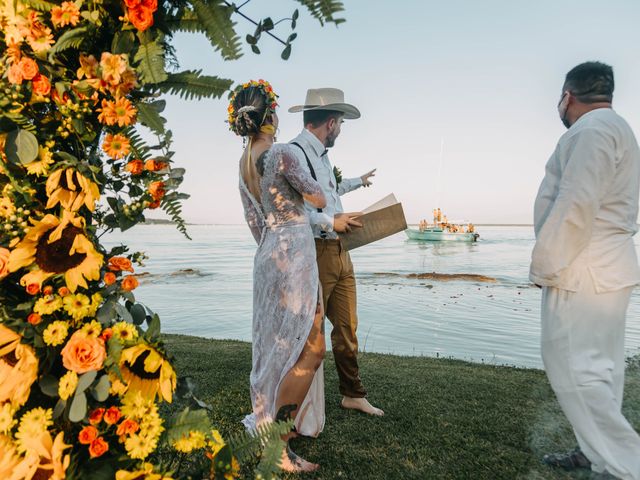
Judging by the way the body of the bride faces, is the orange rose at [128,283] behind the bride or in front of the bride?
behind

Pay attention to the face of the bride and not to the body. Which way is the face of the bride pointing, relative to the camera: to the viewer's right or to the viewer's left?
to the viewer's right

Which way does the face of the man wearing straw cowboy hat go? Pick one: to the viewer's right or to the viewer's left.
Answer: to the viewer's right

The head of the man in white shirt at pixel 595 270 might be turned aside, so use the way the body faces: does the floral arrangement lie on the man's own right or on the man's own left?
on the man's own left

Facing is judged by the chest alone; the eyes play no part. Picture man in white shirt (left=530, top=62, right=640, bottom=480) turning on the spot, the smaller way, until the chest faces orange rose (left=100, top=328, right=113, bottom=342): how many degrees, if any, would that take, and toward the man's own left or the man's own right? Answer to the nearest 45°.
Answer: approximately 90° to the man's own left

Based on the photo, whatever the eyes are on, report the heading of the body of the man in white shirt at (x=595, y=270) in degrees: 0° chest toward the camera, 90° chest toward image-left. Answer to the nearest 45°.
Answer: approximately 135°
